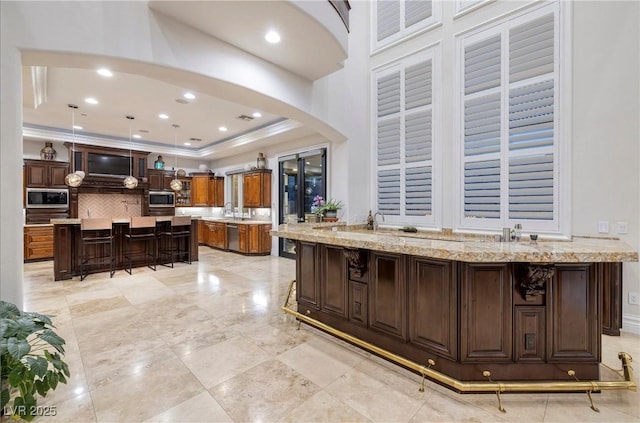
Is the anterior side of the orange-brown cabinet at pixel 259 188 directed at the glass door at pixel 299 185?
no

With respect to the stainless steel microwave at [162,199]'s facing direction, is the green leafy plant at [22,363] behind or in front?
in front

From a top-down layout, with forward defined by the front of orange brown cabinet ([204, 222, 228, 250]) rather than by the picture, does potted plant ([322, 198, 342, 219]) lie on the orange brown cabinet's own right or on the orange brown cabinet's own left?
on the orange brown cabinet's own left

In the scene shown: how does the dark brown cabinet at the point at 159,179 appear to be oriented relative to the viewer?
toward the camera

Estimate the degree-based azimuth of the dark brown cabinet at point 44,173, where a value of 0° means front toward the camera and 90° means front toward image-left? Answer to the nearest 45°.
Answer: approximately 0°

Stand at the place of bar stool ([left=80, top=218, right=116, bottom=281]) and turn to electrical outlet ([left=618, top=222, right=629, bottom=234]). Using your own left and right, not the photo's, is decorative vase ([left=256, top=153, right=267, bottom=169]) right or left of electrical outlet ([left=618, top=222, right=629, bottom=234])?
left

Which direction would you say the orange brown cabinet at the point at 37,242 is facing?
toward the camera

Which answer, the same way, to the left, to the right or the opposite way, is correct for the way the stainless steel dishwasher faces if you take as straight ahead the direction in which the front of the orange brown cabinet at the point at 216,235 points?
the same way

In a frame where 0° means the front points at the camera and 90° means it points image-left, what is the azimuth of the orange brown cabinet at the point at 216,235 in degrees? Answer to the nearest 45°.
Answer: approximately 45°

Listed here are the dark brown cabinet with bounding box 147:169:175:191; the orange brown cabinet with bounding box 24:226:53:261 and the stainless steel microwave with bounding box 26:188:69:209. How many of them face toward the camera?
3

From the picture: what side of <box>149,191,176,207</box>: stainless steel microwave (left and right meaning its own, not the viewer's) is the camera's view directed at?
front

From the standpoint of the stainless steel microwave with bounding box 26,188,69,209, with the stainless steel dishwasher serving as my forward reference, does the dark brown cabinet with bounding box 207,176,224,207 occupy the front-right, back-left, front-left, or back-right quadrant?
front-left

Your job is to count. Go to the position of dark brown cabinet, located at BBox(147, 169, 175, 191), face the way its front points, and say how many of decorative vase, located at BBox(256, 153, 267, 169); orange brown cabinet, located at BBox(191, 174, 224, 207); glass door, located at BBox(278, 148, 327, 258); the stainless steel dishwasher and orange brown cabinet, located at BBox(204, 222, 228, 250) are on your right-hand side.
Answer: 0

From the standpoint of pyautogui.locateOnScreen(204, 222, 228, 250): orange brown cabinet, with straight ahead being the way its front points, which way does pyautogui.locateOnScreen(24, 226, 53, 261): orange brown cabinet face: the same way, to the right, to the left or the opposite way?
to the left

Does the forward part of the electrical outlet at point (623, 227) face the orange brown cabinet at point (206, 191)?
no

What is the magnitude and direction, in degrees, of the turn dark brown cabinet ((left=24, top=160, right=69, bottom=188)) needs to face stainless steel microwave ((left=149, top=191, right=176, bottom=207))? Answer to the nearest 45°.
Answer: approximately 90° to its left

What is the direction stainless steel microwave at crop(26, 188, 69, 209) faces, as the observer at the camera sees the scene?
facing the viewer

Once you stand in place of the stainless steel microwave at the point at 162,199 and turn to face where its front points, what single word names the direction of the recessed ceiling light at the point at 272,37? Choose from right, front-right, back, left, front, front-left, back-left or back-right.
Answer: front

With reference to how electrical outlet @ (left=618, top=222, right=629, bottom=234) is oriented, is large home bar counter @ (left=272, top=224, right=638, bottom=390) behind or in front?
in front

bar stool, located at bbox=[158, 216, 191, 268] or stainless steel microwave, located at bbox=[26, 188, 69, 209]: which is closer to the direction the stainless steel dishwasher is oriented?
the bar stool

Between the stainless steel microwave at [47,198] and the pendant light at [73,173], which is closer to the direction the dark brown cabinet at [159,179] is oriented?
the pendant light

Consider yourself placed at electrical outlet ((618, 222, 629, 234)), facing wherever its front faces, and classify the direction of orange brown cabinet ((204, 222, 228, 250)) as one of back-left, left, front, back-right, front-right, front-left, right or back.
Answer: right

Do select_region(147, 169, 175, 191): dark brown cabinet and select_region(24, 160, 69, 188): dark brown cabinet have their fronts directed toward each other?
no
